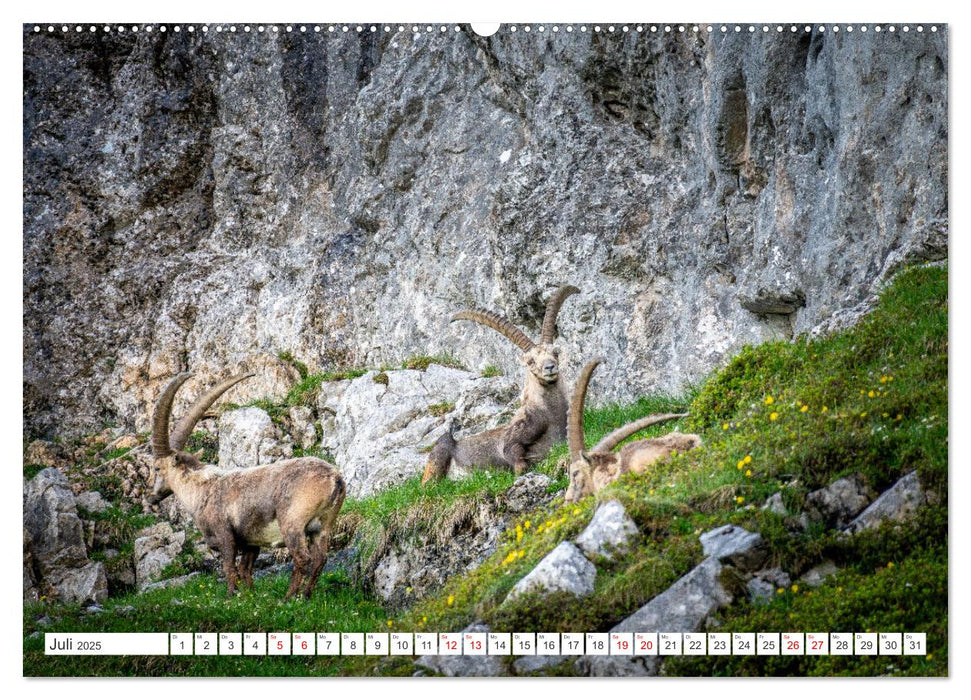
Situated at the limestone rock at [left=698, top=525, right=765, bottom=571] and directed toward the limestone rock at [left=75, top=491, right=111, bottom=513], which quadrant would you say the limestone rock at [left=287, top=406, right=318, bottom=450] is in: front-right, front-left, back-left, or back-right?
front-right
